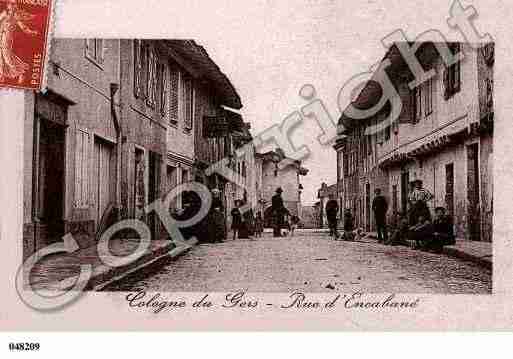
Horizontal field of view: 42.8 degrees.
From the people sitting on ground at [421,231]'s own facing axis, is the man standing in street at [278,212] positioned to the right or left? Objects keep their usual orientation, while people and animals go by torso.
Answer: on their right

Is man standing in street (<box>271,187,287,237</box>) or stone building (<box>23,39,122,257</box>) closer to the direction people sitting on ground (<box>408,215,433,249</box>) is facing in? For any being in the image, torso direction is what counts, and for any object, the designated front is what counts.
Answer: the stone building

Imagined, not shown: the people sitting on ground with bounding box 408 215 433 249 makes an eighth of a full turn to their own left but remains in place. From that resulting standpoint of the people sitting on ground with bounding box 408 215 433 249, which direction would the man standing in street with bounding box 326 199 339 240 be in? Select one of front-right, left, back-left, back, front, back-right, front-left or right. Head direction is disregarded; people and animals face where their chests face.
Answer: right
